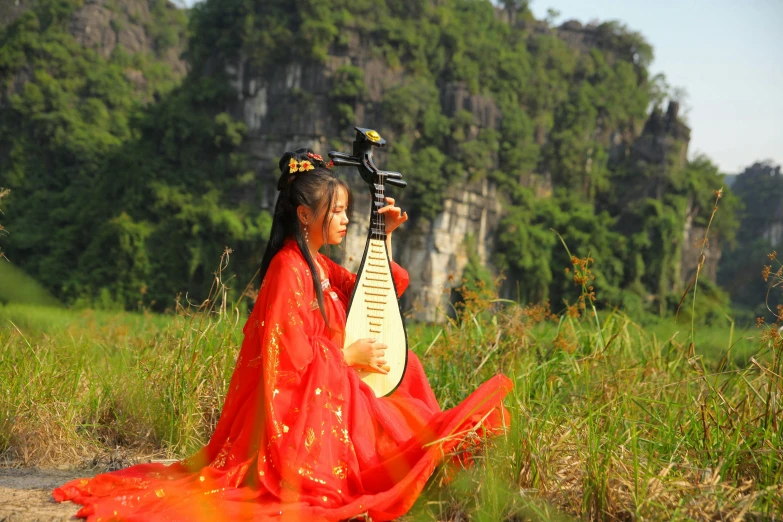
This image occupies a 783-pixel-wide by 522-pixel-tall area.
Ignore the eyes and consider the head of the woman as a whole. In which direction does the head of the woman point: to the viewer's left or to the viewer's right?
to the viewer's right

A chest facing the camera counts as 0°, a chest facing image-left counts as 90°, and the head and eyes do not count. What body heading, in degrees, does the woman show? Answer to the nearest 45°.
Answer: approximately 270°
